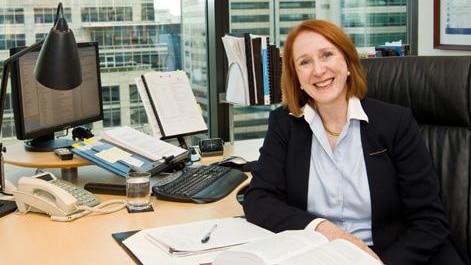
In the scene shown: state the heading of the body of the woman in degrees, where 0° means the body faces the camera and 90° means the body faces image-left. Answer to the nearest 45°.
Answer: approximately 0°

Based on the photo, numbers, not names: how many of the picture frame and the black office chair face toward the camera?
2

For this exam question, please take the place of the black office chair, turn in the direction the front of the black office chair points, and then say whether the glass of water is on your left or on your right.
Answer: on your right

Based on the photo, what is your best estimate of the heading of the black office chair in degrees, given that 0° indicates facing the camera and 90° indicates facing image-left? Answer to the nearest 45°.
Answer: approximately 0°
